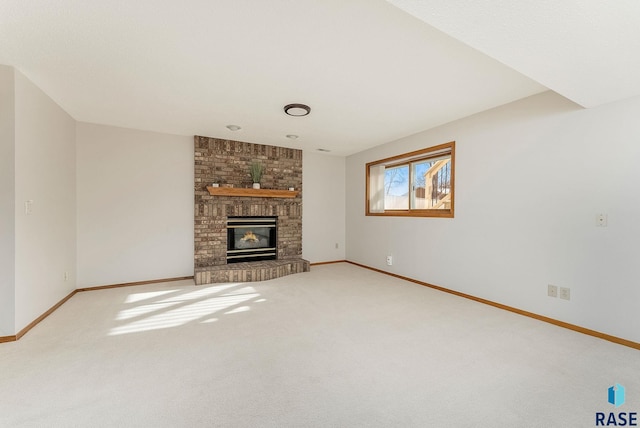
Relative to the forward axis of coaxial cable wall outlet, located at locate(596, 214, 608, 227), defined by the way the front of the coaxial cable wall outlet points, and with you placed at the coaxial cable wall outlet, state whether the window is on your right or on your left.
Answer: on your right

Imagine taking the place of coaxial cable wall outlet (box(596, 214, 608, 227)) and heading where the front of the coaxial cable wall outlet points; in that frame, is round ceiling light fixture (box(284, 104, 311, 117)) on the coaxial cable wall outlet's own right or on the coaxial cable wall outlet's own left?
on the coaxial cable wall outlet's own right

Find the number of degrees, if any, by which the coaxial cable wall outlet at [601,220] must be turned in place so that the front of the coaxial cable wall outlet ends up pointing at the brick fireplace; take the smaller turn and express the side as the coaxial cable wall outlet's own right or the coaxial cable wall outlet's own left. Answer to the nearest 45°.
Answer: approximately 90° to the coaxial cable wall outlet's own right

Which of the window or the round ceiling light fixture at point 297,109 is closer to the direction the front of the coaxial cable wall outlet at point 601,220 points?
the round ceiling light fixture

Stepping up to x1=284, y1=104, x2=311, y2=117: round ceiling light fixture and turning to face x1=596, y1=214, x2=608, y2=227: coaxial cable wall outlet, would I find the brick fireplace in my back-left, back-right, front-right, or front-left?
back-left

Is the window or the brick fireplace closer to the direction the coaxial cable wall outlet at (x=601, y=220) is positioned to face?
the brick fireplace
